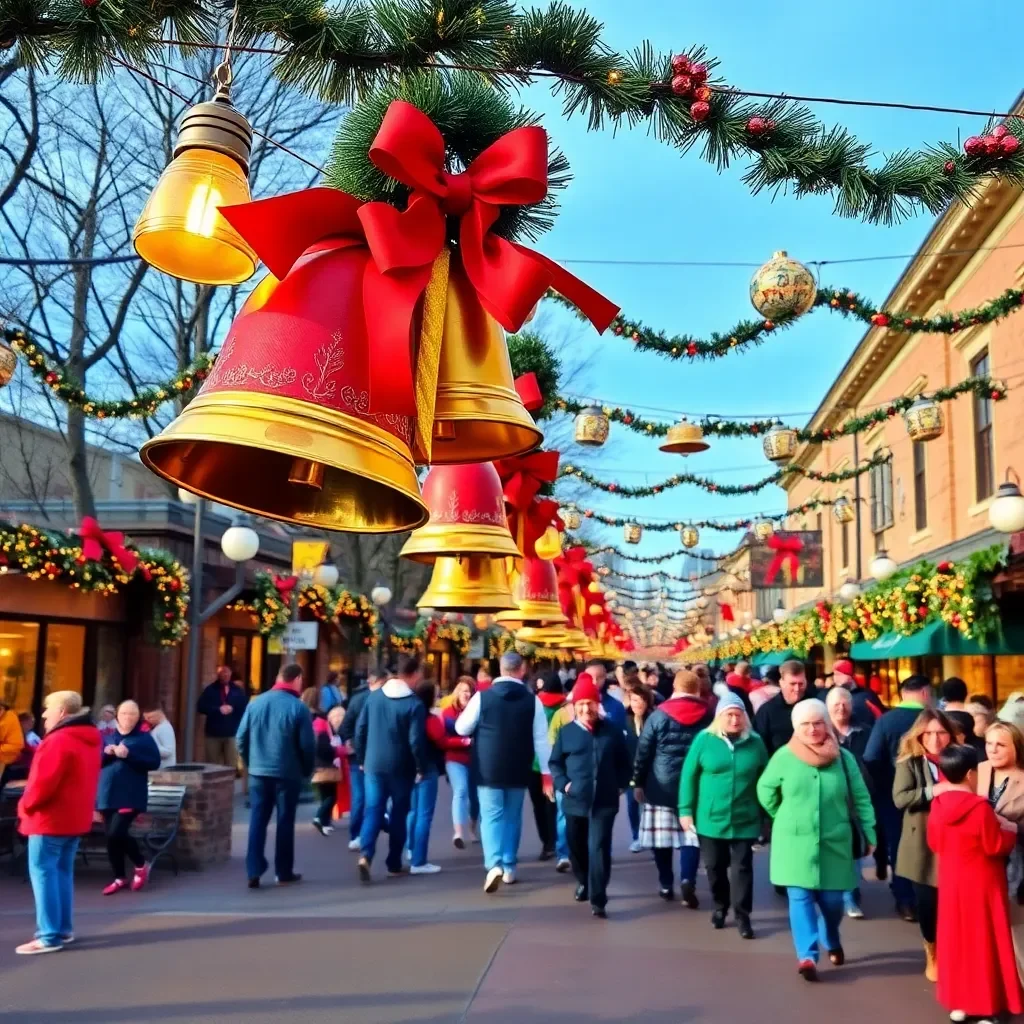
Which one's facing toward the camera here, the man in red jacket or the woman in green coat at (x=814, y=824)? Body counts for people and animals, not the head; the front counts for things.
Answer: the woman in green coat

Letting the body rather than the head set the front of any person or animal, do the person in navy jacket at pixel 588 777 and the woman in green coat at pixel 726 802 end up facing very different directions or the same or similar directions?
same or similar directions

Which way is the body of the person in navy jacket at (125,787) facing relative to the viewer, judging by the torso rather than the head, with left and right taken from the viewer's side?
facing the viewer and to the left of the viewer

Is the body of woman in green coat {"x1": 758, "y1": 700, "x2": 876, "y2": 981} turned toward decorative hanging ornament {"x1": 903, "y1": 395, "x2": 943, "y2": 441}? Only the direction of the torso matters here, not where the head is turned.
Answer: no

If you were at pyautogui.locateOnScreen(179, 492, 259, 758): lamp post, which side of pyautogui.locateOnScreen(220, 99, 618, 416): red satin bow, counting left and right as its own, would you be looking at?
back

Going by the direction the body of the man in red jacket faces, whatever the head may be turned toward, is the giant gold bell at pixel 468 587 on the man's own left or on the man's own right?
on the man's own left

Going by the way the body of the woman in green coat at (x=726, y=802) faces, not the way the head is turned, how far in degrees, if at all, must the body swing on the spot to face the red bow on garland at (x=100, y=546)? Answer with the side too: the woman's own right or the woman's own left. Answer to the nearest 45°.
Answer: approximately 135° to the woman's own right

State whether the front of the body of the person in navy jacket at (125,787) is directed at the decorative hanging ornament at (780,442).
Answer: no

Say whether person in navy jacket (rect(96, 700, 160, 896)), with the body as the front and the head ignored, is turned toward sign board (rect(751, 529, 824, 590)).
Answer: no

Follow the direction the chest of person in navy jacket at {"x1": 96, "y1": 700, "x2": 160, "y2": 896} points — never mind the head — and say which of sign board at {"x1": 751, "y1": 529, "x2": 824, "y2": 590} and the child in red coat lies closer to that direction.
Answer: the child in red coat

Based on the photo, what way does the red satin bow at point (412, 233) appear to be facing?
toward the camera

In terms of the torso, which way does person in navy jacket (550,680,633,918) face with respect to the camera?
toward the camera
